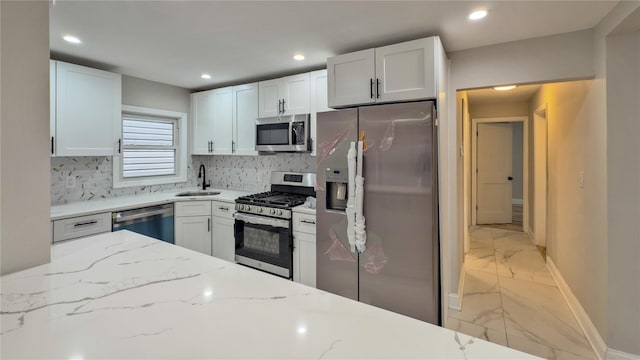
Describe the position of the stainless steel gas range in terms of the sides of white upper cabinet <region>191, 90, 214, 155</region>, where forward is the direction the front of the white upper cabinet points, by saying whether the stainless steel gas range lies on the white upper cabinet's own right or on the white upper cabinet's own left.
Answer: on the white upper cabinet's own left

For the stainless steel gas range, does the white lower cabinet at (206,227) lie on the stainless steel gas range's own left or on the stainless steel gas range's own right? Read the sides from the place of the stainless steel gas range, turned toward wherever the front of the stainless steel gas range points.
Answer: on the stainless steel gas range's own right

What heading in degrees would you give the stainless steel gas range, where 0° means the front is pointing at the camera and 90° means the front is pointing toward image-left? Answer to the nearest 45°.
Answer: approximately 45°

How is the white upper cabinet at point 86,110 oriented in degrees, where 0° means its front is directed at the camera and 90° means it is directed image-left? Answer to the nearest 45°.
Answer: approximately 315°

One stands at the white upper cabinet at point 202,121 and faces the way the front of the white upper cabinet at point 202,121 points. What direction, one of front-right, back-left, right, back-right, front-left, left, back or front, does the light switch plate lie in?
left

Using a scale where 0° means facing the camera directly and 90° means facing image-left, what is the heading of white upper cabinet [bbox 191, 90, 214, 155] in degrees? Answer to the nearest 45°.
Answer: approximately 45°

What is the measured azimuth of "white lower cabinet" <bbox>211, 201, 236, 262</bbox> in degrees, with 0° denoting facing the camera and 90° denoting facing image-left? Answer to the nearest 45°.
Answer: approximately 45°

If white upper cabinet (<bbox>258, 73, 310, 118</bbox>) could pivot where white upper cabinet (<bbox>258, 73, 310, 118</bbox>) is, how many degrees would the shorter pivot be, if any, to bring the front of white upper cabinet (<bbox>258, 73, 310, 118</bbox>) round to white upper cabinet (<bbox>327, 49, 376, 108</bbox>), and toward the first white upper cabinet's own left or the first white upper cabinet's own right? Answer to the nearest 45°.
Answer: approximately 90° to the first white upper cabinet's own left

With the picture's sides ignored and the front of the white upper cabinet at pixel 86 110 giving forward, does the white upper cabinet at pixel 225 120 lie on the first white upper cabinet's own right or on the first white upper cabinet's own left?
on the first white upper cabinet's own left

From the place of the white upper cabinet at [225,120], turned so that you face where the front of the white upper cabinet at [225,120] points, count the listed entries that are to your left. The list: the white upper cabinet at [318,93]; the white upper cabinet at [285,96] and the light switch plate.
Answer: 3

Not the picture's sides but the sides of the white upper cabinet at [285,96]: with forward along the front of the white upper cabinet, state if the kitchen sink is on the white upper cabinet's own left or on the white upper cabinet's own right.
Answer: on the white upper cabinet's own right

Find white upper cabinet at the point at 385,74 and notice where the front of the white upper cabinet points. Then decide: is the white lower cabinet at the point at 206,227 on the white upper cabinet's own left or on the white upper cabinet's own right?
on the white upper cabinet's own right
